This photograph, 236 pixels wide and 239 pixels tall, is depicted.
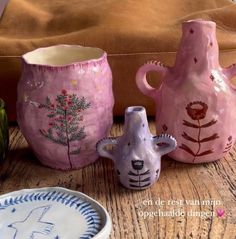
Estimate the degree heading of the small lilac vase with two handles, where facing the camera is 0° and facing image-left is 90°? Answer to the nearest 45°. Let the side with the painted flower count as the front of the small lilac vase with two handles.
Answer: approximately 0°
